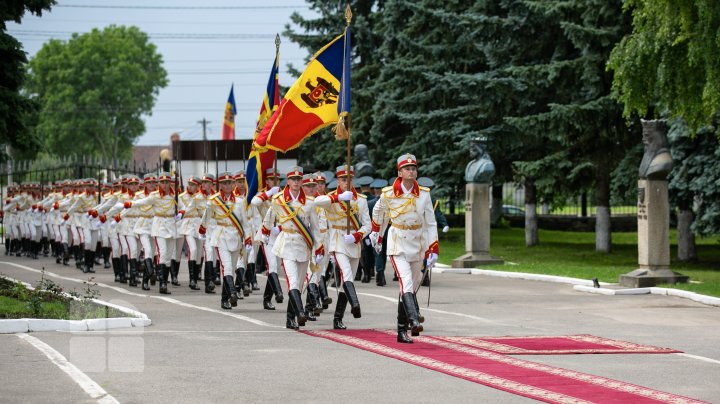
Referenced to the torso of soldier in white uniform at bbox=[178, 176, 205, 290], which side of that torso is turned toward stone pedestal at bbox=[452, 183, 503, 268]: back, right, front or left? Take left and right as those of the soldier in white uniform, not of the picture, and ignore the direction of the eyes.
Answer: left

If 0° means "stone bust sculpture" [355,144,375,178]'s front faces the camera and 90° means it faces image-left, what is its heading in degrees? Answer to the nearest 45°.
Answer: approximately 45°

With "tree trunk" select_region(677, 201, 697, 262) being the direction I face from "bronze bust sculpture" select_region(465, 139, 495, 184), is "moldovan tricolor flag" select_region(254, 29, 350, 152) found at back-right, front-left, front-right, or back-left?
back-right

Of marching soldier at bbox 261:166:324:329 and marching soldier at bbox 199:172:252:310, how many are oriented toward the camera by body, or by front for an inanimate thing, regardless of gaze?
2

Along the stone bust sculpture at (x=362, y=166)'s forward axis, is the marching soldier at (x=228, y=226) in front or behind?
in front

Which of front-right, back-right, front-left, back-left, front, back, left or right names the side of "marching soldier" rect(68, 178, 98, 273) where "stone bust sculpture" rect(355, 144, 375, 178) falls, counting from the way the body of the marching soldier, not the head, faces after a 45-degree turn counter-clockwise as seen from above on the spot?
front

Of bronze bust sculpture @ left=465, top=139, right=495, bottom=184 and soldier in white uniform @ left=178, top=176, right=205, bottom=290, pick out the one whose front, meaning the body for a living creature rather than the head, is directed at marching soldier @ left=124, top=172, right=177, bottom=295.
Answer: the bronze bust sculpture

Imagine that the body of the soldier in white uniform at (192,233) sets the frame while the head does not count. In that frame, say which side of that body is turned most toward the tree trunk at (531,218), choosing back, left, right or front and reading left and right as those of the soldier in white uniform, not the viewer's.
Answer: left

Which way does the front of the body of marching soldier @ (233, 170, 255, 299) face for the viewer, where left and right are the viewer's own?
facing the viewer and to the right of the viewer

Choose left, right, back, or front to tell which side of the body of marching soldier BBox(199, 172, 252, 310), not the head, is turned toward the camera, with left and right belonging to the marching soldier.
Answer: front

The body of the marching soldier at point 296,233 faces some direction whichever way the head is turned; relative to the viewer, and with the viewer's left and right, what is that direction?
facing the viewer

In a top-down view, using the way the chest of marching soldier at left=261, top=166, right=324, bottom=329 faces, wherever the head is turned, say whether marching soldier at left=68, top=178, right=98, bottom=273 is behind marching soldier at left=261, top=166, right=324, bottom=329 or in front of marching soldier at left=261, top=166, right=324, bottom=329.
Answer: behind

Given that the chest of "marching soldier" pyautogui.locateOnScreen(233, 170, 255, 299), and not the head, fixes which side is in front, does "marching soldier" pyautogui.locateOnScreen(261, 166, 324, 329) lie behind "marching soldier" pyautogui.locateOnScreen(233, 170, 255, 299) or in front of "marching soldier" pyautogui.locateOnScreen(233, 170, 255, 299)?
in front
